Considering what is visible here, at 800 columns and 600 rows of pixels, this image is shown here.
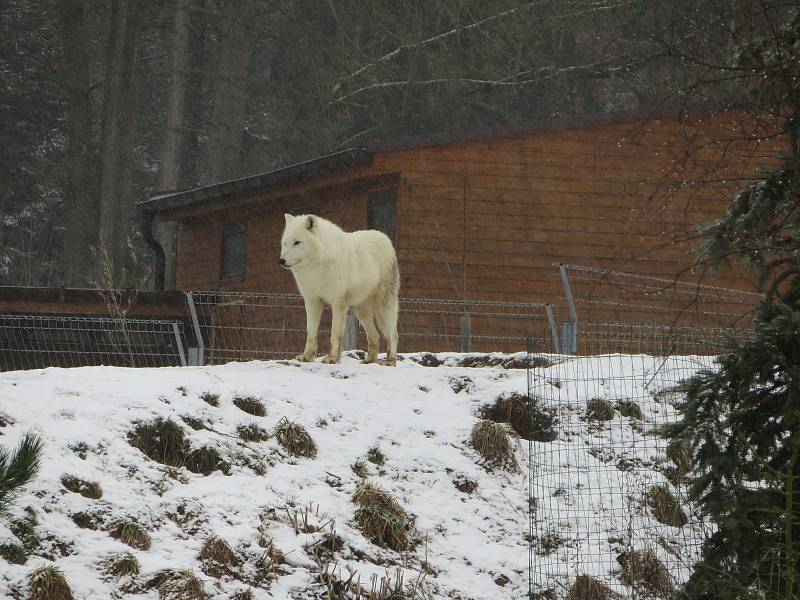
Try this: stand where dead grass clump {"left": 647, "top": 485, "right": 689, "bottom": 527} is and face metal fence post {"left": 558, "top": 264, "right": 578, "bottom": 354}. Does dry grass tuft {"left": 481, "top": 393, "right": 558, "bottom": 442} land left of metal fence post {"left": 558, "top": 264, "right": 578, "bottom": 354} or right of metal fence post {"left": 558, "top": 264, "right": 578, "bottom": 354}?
left

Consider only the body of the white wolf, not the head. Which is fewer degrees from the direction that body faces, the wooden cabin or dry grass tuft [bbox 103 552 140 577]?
the dry grass tuft

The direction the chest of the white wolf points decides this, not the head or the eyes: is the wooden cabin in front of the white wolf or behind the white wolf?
behind

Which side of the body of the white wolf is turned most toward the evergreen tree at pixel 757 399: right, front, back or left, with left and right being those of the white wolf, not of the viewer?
left

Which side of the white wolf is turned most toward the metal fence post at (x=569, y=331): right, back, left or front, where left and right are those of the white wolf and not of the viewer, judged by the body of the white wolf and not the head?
back

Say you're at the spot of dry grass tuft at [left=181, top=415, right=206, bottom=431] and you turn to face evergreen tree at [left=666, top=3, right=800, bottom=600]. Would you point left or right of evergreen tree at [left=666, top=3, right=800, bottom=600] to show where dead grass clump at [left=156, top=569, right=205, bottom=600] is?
right

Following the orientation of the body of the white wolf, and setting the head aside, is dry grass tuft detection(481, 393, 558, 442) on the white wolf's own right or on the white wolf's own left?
on the white wolf's own left

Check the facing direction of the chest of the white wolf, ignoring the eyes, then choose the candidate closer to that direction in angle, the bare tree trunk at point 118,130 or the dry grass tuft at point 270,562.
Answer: the dry grass tuft

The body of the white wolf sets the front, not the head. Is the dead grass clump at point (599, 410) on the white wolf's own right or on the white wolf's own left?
on the white wolf's own left

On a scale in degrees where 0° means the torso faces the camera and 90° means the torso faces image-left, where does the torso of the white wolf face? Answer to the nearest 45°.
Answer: approximately 45°

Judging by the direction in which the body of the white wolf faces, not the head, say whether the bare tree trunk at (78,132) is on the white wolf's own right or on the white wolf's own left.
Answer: on the white wolf's own right
